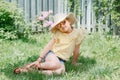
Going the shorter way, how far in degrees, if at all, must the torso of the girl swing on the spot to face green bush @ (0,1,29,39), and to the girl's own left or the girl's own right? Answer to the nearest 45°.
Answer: approximately 135° to the girl's own right

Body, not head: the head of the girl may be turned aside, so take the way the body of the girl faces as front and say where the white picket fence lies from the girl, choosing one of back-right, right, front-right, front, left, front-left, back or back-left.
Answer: back-right

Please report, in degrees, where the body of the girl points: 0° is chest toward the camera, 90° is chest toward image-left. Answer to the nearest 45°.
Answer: approximately 45°

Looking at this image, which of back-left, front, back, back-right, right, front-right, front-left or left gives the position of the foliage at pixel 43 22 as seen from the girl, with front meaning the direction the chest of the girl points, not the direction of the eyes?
back-right
